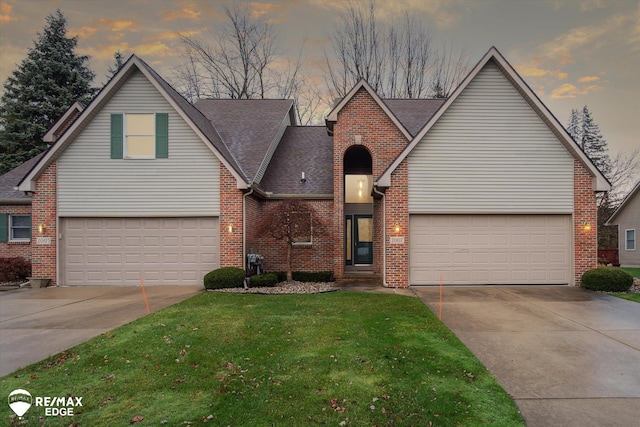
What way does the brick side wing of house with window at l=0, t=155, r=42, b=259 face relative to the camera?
toward the camera

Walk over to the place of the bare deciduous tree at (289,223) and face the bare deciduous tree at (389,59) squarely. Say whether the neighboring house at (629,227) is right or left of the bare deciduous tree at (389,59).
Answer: right

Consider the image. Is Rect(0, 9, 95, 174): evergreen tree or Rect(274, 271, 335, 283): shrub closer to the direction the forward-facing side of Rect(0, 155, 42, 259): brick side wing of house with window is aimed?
the shrub

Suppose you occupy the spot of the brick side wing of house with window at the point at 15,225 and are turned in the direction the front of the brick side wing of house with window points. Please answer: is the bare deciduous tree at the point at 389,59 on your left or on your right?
on your left

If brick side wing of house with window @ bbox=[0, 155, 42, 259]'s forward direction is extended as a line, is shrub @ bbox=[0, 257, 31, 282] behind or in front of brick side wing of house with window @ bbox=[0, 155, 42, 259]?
in front

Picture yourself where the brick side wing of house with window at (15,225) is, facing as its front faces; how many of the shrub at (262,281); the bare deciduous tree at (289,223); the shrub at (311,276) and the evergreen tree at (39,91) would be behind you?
1

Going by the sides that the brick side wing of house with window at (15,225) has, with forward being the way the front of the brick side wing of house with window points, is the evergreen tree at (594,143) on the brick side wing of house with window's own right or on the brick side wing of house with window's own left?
on the brick side wing of house with window's own left

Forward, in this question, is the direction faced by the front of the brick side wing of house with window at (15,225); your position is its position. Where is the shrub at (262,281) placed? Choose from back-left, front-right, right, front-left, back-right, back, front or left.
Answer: front-left

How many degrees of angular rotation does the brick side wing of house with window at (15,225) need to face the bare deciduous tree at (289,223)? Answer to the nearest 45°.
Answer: approximately 45° to its left

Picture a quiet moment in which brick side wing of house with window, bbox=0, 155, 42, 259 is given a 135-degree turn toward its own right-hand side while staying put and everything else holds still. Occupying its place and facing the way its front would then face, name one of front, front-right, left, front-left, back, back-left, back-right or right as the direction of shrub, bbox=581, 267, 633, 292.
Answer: back

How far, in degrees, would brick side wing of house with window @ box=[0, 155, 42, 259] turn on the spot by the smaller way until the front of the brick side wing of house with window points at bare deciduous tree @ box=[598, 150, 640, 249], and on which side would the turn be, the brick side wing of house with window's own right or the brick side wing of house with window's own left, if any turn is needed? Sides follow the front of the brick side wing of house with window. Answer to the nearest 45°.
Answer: approximately 90° to the brick side wing of house with window's own left

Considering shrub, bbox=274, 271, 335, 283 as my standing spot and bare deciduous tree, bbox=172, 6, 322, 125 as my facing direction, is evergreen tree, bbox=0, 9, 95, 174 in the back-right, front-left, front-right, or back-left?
front-left

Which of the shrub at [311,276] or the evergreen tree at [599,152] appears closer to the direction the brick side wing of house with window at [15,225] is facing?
the shrub
